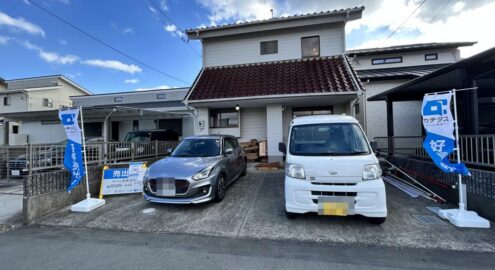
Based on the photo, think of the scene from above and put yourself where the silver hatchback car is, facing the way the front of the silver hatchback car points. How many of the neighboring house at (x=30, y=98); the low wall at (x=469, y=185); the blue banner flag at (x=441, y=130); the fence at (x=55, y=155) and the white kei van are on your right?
2

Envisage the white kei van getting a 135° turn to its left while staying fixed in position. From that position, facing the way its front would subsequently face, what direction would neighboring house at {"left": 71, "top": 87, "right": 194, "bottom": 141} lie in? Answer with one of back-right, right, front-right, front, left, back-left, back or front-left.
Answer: left

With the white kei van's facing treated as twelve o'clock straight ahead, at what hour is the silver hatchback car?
The silver hatchback car is roughly at 3 o'clock from the white kei van.

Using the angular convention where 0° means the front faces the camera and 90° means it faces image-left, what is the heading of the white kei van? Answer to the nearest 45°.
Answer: approximately 0°

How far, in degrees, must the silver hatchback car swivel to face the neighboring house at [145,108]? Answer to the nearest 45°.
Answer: approximately 135° to its right

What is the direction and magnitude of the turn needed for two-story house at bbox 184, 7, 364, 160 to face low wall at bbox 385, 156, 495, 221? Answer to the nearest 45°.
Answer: approximately 45° to its left

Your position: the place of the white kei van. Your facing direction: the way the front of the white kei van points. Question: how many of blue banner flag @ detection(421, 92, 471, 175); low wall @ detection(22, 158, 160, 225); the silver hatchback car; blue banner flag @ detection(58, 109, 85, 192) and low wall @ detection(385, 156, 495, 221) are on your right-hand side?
3

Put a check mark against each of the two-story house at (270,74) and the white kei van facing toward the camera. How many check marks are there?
2

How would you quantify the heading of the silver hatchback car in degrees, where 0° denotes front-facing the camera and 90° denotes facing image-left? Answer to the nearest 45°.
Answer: approximately 45°

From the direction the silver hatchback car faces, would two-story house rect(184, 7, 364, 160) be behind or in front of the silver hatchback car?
behind
